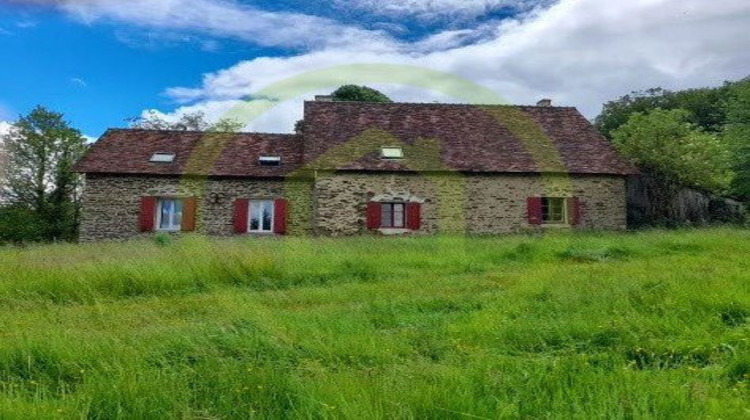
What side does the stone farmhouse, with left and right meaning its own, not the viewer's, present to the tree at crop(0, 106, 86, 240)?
right

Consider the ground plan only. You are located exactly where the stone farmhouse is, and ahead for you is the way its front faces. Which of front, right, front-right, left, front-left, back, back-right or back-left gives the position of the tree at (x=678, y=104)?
back-left

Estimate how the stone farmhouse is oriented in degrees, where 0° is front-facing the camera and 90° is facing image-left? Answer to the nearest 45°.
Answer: approximately 0°

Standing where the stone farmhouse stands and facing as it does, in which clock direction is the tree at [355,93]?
The tree is roughly at 6 o'clock from the stone farmhouse.

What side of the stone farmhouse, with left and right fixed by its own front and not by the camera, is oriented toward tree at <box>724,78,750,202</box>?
left

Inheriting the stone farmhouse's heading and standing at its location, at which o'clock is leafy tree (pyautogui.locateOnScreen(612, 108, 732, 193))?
The leafy tree is roughly at 9 o'clock from the stone farmhouse.

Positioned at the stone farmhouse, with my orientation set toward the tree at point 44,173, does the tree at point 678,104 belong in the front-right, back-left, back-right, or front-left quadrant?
back-right
